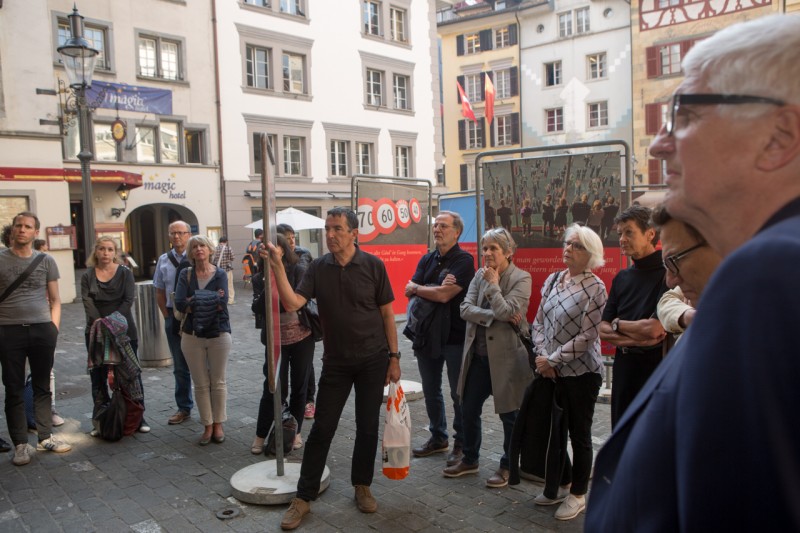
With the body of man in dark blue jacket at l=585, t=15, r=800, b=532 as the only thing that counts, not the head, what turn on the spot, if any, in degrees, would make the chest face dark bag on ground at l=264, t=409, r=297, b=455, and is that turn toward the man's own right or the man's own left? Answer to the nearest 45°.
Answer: approximately 45° to the man's own right

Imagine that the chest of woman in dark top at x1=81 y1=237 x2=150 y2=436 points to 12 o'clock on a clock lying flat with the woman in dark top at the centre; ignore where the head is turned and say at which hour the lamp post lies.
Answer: The lamp post is roughly at 6 o'clock from the woman in dark top.

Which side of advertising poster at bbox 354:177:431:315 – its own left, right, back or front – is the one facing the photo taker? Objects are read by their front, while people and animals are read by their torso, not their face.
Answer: front

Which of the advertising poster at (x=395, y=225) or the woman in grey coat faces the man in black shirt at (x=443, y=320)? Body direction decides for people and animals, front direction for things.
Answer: the advertising poster

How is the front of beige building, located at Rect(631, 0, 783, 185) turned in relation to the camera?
facing the viewer and to the left of the viewer

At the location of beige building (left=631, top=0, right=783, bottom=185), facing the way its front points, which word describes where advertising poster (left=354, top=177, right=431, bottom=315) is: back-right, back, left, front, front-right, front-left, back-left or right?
front-left

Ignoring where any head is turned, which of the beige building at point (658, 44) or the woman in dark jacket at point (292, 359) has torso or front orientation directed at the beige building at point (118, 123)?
the beige building at point (658, 44)

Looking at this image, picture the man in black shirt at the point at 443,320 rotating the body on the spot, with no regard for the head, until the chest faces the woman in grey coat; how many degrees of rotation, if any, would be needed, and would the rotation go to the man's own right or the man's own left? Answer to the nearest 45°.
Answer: approximately 90° to the man's own left

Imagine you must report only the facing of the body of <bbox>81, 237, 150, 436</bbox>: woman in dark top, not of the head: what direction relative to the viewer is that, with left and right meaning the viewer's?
facing the viewer

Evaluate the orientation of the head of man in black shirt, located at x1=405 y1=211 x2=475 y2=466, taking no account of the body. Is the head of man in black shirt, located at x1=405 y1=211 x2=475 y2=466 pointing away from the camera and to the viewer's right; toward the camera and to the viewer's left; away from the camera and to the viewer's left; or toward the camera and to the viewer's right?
toward the camera and to the viewer's left

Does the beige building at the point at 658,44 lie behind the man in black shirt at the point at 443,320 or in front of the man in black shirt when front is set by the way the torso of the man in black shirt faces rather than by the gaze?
behind

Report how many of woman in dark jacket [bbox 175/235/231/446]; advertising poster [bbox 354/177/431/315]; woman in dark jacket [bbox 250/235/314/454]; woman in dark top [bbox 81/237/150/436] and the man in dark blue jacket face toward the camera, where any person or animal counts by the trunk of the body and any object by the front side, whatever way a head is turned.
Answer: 4

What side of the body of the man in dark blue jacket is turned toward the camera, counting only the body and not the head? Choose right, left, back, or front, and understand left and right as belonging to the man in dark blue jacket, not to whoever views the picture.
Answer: left

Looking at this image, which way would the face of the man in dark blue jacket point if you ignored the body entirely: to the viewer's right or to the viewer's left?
to the viewer's left

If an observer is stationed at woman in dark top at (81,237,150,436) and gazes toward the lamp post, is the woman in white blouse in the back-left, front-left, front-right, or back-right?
back-right

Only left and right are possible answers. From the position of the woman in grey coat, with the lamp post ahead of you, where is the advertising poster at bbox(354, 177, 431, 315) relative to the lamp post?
right
